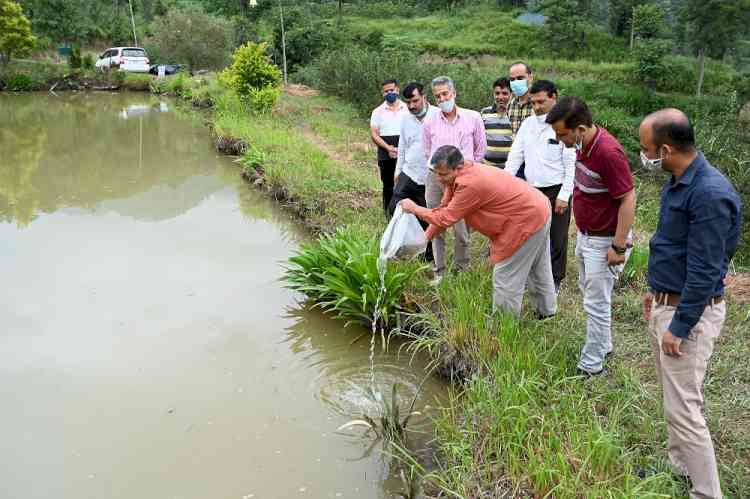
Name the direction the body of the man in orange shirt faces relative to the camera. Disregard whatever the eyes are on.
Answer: to the viewer's left

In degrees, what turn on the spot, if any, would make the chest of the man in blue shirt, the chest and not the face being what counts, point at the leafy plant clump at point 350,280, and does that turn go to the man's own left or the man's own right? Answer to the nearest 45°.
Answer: approximately 45° to the man's own right

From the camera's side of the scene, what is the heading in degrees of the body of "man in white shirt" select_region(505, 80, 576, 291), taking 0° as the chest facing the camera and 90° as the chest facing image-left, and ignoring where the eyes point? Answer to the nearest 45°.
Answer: approximately 45°

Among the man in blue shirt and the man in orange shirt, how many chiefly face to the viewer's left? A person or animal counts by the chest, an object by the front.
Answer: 2

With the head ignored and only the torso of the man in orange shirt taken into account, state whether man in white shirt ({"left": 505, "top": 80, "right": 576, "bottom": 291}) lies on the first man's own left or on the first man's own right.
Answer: on the first man's own right

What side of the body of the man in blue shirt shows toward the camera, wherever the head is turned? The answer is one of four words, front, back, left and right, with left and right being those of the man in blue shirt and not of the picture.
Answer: left

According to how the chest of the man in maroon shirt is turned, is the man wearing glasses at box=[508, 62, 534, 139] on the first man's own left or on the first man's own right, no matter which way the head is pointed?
on the first man's own right

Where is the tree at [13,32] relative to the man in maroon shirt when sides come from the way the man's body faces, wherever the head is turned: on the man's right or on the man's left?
on the man's right

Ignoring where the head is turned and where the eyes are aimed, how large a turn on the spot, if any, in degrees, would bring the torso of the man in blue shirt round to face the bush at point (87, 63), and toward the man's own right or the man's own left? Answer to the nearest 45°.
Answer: approximately 45° to the man's own right

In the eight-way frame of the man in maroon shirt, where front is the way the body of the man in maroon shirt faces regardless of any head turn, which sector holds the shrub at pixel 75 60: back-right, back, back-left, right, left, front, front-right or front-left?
right

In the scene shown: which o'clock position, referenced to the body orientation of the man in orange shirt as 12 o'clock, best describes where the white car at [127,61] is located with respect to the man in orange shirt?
The white car is roughly at 2 o'clock from the man in orange shirt.

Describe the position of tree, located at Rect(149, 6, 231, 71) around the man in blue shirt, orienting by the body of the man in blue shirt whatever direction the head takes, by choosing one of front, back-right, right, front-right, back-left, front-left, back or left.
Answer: front-right

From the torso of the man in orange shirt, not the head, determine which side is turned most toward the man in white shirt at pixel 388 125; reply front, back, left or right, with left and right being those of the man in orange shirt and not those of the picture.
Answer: right
